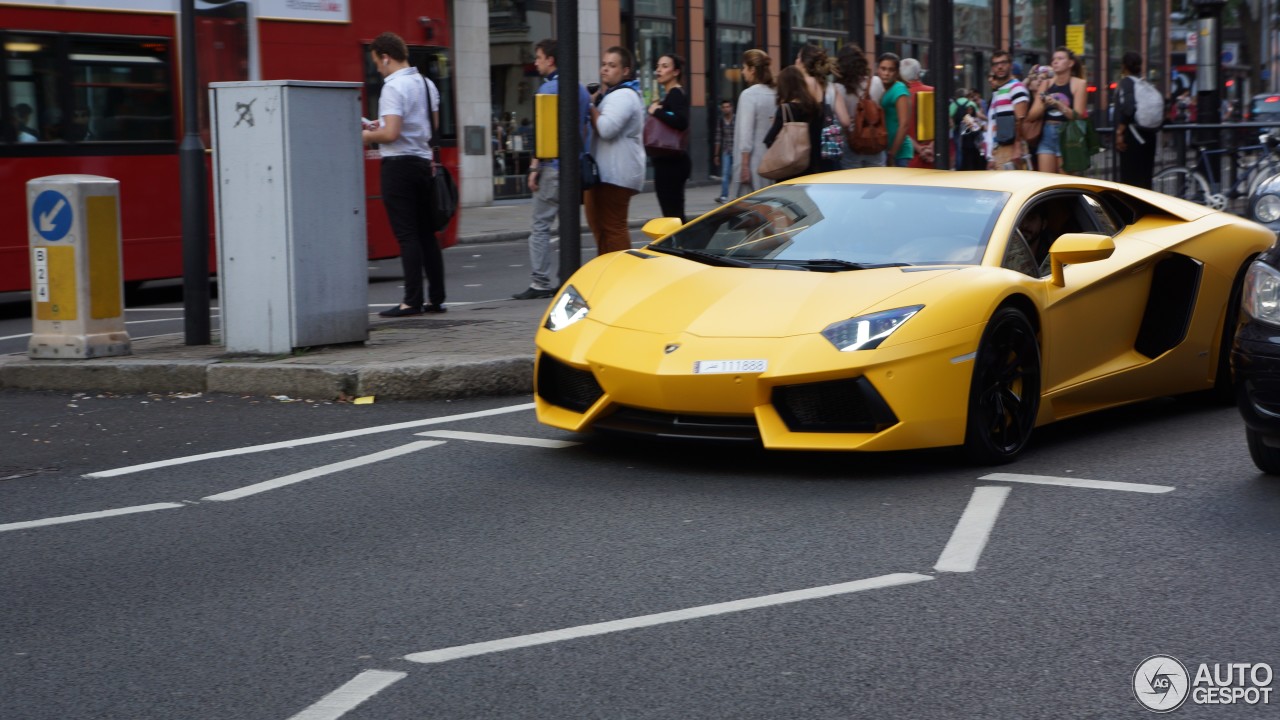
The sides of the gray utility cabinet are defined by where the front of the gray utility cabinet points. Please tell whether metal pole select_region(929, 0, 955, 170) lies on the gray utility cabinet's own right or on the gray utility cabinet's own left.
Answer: on the gray utility cabinet's own left

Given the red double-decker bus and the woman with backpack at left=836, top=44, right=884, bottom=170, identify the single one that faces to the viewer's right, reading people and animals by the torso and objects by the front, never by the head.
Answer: the red double-decker bus

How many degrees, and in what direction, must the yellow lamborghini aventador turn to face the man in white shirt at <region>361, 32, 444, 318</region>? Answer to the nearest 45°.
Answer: approximately 90° to its right

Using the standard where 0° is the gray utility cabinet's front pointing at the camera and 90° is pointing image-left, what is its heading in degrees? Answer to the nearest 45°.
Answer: approximately 315°

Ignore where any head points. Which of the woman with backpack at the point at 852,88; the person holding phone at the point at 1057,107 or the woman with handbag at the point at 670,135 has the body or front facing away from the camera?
the woman with backpack at the point at 852,88

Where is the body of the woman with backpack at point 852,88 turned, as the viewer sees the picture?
away from the camera

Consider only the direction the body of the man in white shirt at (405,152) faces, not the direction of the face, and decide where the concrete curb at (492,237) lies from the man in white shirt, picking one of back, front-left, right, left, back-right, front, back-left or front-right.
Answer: right

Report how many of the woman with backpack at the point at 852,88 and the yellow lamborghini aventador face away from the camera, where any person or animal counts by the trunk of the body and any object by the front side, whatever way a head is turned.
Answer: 1

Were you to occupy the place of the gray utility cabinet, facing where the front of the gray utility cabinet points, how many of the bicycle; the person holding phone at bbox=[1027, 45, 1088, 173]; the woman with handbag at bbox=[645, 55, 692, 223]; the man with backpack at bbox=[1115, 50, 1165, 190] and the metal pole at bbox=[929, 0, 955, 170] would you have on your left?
5

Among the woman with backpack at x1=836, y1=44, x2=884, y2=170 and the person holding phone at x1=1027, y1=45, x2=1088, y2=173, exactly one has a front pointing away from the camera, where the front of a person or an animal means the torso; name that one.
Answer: the woman with backpack

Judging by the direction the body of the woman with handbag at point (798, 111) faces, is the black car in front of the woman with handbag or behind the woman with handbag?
behind

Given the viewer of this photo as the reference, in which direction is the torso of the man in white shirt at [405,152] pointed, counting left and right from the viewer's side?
facing to the left of the viewer

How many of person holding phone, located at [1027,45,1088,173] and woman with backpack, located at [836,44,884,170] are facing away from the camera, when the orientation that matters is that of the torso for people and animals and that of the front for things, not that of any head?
1
